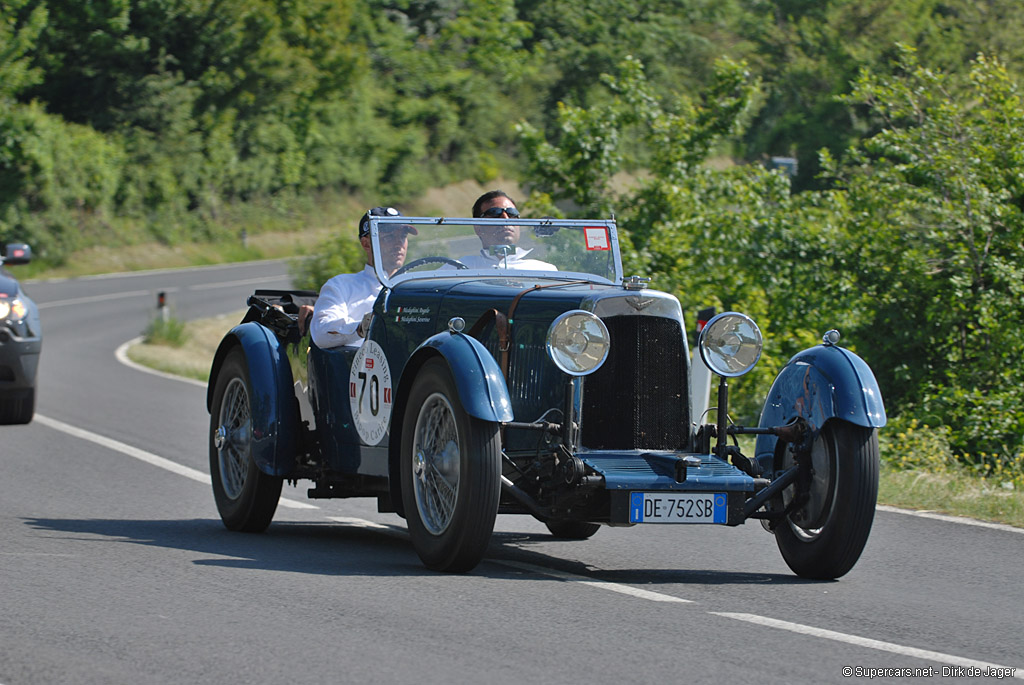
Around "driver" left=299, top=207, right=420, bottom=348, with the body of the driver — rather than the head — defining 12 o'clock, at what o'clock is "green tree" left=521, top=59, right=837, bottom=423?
The green tree is roughly at 8 o'clock from the driver.

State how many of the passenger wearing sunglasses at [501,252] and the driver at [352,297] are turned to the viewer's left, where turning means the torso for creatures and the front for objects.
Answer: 0

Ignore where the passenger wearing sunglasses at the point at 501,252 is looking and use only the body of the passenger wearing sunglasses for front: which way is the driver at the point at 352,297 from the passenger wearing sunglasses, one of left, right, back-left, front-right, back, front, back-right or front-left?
back-right

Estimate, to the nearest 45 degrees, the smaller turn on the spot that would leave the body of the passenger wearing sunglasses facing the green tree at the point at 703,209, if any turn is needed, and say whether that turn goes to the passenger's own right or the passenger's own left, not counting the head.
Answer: approximately 135° to the passenger's own left

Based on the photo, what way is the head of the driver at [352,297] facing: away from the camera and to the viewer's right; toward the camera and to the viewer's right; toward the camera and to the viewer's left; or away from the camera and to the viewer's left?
toward the camera and to the viewer's right

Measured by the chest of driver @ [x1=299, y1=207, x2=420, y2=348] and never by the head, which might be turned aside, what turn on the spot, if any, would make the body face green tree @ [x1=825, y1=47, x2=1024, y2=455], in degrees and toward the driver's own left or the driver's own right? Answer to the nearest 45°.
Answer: approximately 90° to the driver's own left

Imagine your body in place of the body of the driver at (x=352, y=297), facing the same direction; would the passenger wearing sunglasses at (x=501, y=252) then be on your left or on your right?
on your left
